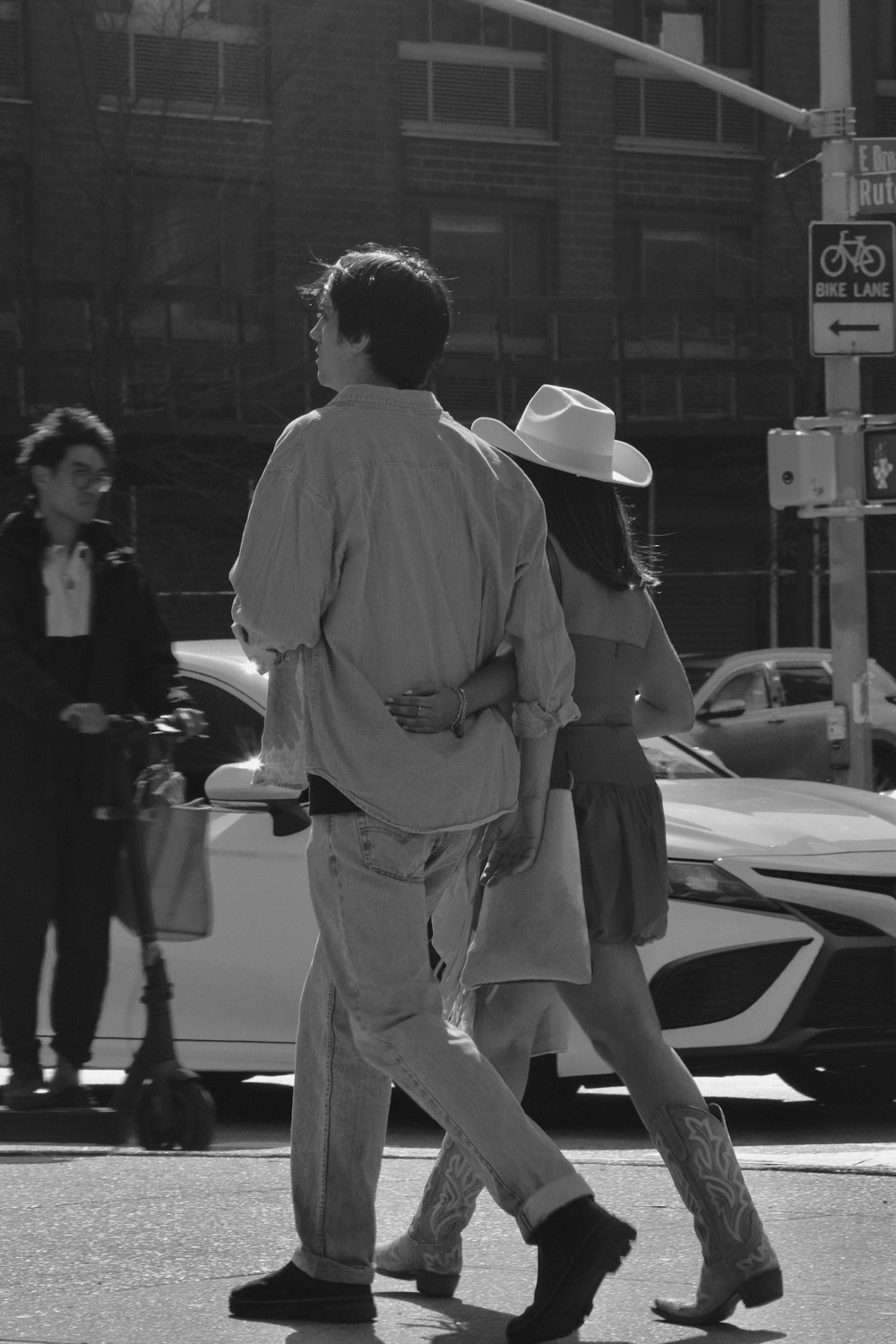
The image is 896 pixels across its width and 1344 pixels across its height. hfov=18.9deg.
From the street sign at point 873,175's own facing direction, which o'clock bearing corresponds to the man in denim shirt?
The man in denim shirt is roughly at 12 o'clock from the street sign.

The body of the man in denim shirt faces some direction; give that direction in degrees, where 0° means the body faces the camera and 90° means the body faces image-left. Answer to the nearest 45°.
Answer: approximately 135°

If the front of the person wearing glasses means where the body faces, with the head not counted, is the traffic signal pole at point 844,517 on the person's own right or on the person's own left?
on the person's own left

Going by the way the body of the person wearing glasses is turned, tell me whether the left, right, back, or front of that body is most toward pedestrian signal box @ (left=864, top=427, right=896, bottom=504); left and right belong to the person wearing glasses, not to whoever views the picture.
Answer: left

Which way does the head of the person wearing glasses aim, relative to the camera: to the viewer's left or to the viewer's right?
to the viewer's right

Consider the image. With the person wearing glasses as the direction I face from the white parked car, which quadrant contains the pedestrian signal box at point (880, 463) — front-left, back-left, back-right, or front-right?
back-right

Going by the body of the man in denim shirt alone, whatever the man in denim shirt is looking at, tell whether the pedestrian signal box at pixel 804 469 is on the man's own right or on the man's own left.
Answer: on the man's own right

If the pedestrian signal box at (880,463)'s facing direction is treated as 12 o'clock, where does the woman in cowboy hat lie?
The woman in cowboy hat is roughly at 12 o'clock from the pedestrian signal box.
